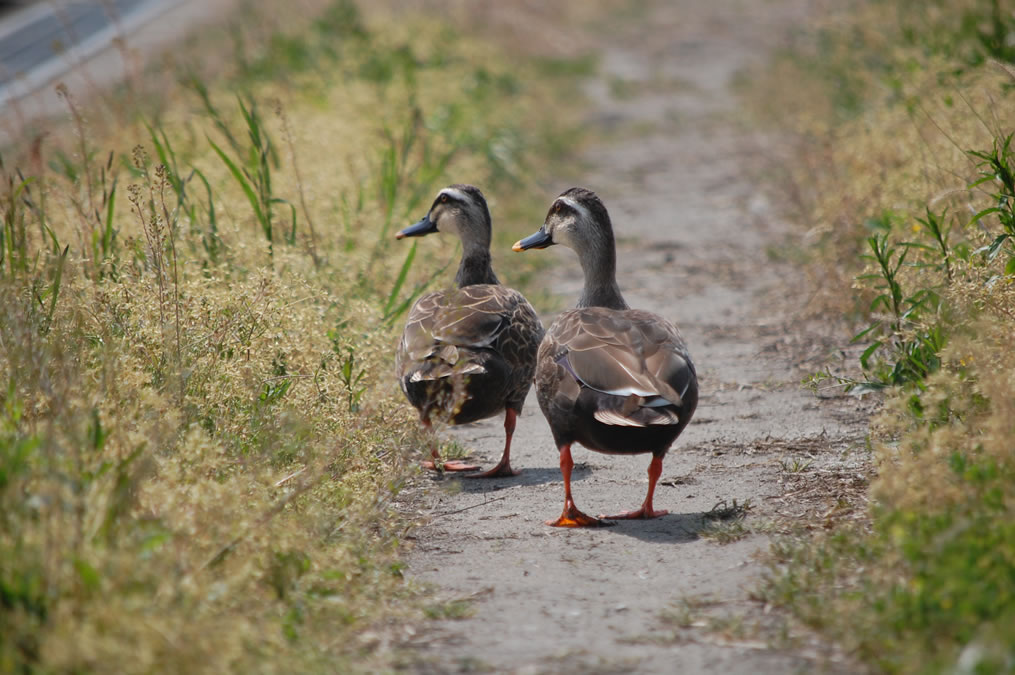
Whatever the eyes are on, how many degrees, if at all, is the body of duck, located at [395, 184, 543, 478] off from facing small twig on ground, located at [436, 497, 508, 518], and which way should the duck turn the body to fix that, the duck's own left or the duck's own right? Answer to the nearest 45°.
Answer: approximately 180°

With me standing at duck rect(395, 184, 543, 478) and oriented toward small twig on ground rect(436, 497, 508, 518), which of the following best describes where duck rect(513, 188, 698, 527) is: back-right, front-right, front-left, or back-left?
front-left

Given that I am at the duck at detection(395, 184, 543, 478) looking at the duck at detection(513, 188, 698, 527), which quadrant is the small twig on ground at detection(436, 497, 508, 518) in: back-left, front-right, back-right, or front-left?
front-right

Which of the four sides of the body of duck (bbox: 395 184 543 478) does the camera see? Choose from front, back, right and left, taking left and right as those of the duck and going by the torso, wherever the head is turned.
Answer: back

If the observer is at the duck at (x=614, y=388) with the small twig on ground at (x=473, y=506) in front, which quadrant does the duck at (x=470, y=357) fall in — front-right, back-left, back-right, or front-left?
front-right

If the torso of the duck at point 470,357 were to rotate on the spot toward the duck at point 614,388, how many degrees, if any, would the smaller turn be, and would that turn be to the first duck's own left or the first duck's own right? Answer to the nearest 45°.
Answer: approximately 135° to the first duck's own right
